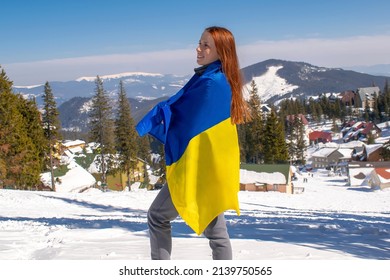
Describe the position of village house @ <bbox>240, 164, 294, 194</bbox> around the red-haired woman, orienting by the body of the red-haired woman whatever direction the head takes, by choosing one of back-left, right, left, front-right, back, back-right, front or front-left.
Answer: right

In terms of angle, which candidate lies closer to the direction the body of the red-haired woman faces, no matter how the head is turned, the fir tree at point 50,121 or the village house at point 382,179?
the fir tree

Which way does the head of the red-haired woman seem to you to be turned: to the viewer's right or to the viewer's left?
to the viewer's left

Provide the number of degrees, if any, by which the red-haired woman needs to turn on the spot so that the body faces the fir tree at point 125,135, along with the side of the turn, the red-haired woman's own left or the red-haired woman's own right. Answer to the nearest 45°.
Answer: approximately 90° to the red-haired woman's own right

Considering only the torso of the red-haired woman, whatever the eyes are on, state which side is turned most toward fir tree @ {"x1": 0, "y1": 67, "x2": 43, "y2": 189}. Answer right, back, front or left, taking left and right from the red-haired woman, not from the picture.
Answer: right

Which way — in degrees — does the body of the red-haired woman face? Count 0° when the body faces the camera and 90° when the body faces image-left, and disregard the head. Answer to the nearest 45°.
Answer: approximately 90°
